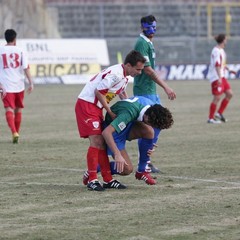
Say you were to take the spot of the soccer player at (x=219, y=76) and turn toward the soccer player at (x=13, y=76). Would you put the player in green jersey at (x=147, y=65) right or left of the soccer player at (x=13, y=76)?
left

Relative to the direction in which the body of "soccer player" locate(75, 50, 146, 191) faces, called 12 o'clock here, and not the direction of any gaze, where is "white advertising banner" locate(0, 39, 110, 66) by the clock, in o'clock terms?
The white advertising banner is roughly at 9 o'clock from the soccer player.

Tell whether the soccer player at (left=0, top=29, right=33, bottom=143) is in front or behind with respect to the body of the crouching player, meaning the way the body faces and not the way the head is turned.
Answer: behind

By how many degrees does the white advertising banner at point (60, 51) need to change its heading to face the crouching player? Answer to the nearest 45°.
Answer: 0° — it already faces them

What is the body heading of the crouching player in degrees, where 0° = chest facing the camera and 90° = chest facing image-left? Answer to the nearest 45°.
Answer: approximately 315°

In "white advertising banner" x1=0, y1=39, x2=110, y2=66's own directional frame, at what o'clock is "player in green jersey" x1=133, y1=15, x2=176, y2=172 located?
The player in green jersey is roughly at 12 o'clock from the white advertising banner.

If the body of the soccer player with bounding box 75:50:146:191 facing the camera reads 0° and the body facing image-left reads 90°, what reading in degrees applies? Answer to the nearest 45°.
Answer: approximately 270°
